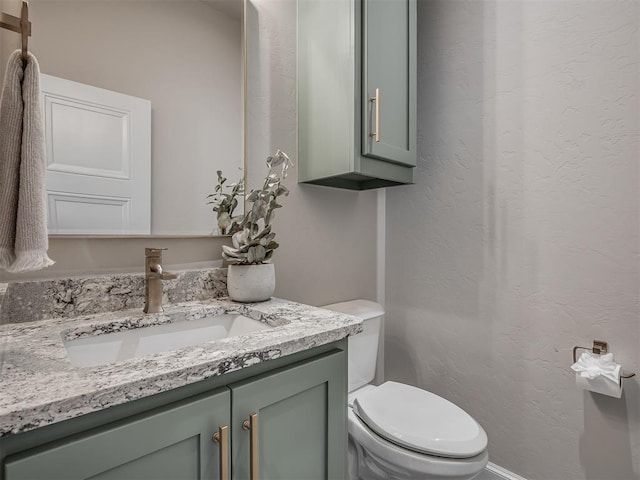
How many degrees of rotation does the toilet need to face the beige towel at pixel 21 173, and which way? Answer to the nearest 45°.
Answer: approximately 90° to its right

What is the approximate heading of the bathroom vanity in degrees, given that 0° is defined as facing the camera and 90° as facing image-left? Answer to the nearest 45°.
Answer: approximately 315°

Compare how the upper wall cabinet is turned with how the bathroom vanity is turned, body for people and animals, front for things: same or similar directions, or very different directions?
same or similar directions

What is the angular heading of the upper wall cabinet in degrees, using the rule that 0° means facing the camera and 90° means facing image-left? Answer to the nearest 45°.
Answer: approximately 315°

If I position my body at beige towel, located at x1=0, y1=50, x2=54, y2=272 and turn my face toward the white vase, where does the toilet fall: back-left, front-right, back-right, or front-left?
front-right

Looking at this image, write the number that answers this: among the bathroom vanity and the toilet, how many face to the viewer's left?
0

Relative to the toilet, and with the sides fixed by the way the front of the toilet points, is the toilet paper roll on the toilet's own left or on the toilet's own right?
on the toilet's own left

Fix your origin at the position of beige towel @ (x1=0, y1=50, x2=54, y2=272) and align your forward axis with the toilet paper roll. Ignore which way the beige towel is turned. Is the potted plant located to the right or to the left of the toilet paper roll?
left

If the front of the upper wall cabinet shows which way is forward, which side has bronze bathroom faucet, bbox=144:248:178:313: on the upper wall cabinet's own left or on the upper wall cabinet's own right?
on the upper wall cabinet's own right

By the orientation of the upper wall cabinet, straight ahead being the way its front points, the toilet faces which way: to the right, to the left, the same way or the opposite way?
the same way

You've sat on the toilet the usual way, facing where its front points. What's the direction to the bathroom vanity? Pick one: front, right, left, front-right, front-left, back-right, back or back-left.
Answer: right

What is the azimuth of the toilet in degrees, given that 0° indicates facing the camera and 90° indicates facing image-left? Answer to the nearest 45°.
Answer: approximately 315°
